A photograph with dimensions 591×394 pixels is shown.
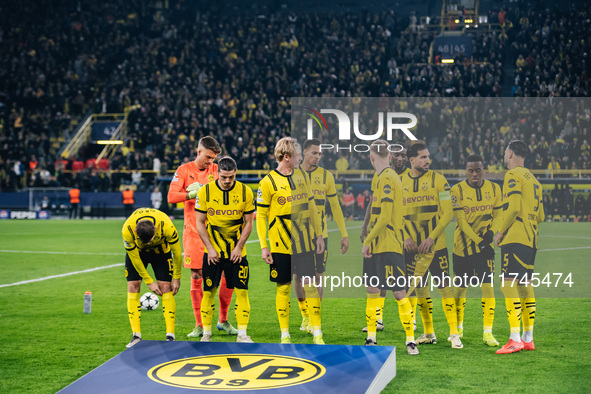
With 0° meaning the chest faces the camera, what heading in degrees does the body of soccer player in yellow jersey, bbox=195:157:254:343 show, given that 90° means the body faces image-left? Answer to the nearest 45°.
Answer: approximately 0°

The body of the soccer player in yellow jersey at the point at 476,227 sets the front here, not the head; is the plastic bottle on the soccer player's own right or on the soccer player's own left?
on the soccer player's own right

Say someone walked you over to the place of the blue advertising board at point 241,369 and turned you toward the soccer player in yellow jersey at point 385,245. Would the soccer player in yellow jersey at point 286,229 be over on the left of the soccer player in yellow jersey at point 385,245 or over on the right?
left

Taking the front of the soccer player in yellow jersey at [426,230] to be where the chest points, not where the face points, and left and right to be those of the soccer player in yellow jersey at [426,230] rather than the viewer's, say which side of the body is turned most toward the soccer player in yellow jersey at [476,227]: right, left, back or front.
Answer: left

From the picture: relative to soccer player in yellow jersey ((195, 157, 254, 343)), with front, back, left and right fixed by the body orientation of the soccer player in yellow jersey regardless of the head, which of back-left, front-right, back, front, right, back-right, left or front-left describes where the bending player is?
right

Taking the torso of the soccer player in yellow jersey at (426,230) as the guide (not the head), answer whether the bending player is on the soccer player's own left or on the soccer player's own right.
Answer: on the soccer player's own right

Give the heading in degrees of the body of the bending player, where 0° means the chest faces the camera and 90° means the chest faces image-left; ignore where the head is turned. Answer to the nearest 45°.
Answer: approximately 0°

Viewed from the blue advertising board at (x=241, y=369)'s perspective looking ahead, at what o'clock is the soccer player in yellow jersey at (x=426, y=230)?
The soccer player in yellow jersey is roughly at 8 o'clock from the blue advertising board.

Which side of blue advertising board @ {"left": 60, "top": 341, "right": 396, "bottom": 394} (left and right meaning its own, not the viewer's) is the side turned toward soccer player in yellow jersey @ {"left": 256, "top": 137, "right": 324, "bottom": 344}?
back

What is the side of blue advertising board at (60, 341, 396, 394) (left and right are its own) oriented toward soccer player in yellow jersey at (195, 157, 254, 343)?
back
